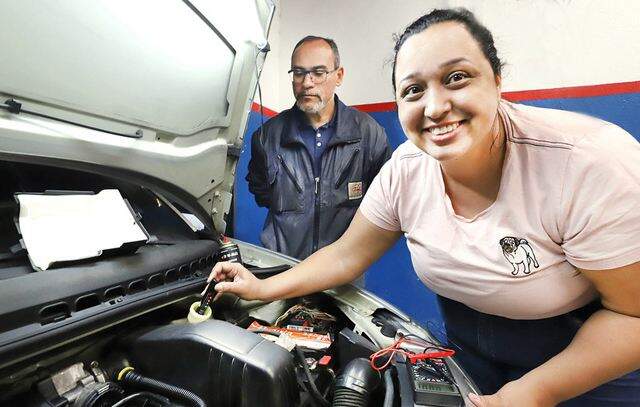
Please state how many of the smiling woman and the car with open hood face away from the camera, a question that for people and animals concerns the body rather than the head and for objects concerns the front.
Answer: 0

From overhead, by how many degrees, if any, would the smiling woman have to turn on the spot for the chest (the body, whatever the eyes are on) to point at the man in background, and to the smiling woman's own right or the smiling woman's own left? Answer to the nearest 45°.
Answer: approximately 90° to the smiling woman's own right

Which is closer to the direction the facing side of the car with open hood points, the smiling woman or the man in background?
the smiling woman

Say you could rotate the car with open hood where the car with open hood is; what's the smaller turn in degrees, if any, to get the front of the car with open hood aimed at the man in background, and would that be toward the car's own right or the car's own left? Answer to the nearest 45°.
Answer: approximately 90° to the car's own left

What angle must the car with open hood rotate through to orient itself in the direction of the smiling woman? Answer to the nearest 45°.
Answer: approximately 45° to its left

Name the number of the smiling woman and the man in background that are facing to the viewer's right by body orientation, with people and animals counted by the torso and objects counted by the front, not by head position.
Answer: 0

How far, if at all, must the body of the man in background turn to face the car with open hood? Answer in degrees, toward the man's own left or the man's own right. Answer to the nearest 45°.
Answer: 0° — they already face it

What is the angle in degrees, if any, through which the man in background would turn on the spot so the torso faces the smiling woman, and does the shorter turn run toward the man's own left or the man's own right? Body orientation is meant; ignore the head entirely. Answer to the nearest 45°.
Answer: approximately 45° to the man's own left

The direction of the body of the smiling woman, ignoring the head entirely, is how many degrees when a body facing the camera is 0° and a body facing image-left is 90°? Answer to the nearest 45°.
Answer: approximately 45°
